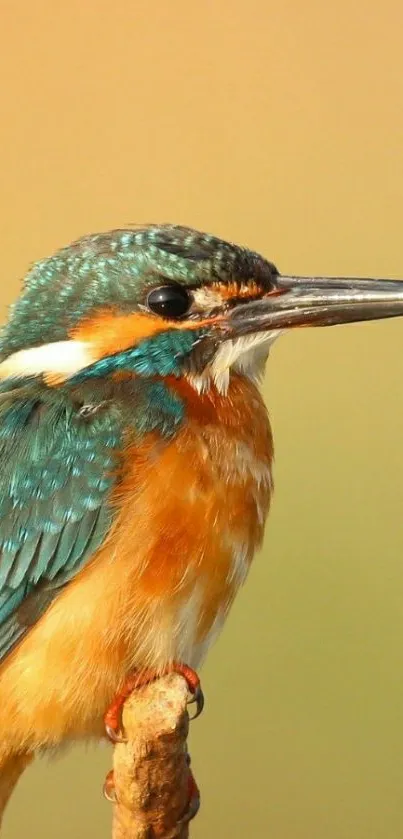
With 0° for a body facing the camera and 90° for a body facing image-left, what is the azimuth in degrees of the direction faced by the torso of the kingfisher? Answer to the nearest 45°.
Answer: approximately 270°
